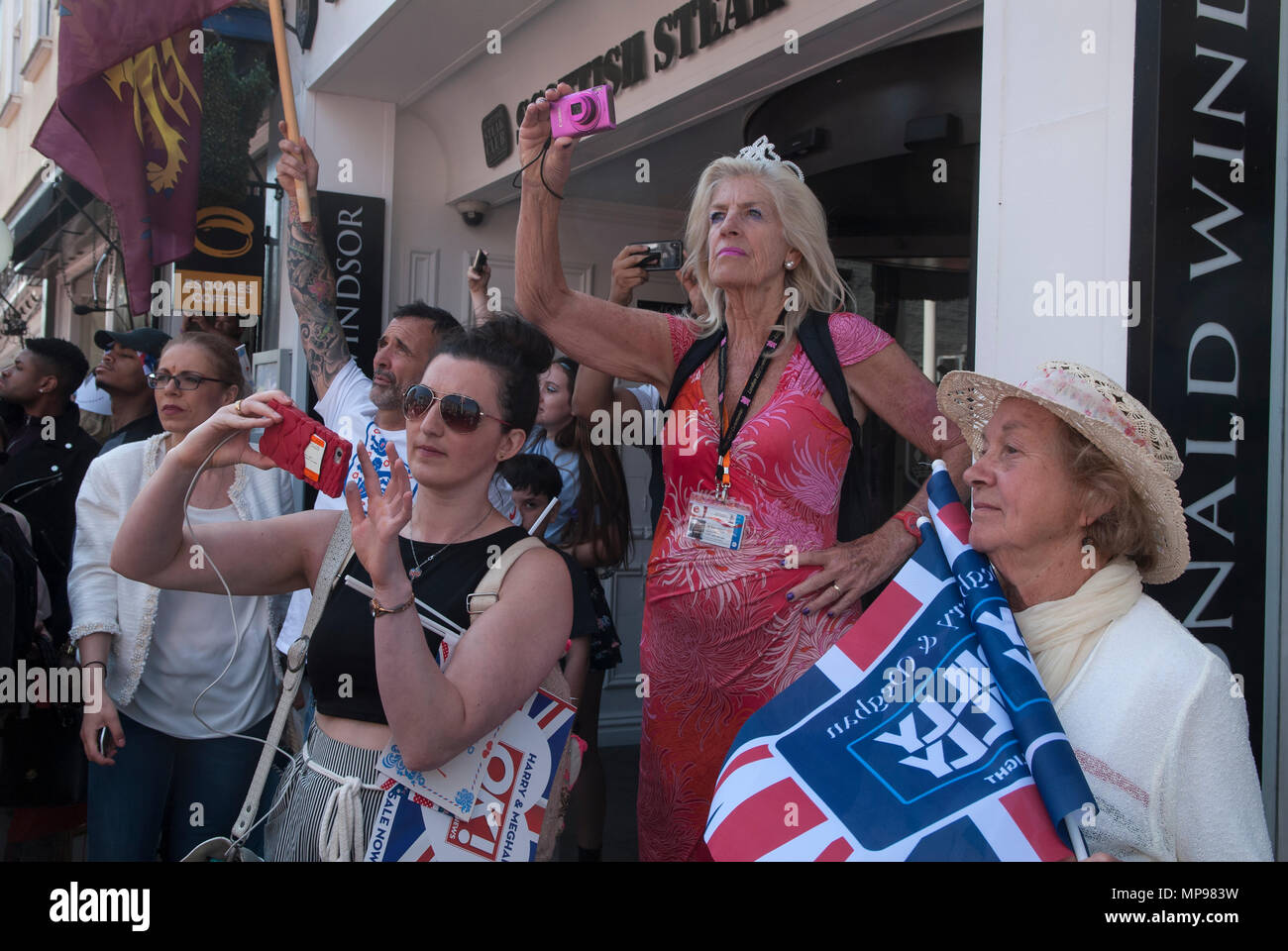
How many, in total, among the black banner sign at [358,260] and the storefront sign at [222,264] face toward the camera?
2

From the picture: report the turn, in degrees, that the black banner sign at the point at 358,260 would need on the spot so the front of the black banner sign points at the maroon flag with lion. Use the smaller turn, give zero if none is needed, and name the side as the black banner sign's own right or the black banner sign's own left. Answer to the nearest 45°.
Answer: approximately 45° to the black banner sign's own right

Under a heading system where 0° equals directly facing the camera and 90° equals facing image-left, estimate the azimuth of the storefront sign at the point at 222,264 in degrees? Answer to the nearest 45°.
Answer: approximately 0°

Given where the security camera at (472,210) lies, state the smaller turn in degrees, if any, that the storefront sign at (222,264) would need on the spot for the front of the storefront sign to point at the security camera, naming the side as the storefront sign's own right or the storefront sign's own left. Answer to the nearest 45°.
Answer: approximately 45° to the storefront sign's own left

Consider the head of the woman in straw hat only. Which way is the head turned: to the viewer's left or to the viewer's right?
to the viewer's left

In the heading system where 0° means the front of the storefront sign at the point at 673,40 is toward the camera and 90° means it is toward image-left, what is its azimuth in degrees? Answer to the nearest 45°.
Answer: approximately 45°

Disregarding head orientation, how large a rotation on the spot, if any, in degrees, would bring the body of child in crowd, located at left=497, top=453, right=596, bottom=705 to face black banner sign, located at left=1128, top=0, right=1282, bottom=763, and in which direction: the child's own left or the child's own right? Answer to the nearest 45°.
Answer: approximately 90° to the child's own left
